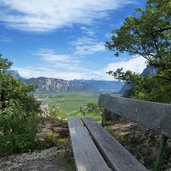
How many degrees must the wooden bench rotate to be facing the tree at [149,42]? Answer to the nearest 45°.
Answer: approximately 90° to its right

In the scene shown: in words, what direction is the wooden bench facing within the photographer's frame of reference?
facing to the left of the viewer
